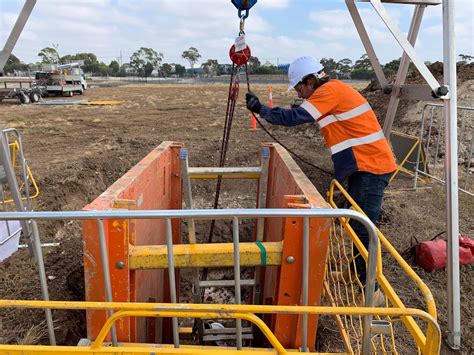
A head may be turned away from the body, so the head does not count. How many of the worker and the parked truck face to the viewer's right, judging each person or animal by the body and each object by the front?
1

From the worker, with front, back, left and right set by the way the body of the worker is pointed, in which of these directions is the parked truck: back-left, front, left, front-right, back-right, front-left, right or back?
front-right

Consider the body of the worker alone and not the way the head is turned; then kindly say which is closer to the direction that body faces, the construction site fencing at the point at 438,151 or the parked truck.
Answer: the parked truck

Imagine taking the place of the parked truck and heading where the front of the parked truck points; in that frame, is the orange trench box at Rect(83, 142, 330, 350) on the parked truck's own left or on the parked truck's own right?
on the parked truck's own right

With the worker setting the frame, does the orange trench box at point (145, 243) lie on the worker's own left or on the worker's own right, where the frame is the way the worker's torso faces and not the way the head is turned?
on the worker's own left

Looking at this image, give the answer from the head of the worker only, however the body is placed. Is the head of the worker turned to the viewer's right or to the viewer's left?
to the viewer's left

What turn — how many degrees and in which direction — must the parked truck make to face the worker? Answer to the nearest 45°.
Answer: approximately 90° to its right

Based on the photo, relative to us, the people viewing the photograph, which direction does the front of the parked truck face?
facing to the right of the viewer

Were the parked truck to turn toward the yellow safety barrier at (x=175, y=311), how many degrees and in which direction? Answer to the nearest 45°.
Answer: approximately 90° to its right

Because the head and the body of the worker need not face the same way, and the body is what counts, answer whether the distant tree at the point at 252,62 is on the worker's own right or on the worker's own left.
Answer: on the worker's own right

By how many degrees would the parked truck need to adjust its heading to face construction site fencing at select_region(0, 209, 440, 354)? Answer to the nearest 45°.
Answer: approximately 90° to its right

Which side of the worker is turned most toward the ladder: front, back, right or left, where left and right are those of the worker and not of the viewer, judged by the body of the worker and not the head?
front

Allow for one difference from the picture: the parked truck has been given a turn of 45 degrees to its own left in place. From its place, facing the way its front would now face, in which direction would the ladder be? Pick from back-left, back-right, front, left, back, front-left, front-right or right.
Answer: back-right

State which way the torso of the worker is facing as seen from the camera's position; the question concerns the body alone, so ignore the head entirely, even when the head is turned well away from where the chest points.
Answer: to the viewer's left

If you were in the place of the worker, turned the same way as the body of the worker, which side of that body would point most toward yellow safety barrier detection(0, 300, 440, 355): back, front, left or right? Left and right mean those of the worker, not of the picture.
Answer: left

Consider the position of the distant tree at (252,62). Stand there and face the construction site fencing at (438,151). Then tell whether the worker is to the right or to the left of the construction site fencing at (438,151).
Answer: right
